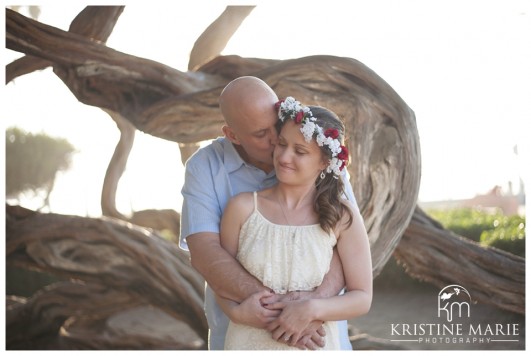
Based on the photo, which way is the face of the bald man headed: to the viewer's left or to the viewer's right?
to the viewer's right

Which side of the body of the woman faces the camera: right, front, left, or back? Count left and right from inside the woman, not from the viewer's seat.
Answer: front

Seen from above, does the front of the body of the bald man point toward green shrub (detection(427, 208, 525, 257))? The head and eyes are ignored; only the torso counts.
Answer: no

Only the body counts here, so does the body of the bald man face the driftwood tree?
no

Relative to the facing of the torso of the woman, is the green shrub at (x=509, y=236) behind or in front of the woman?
behind

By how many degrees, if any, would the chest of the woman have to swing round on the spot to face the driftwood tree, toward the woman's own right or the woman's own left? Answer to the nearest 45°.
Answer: approximately 180°

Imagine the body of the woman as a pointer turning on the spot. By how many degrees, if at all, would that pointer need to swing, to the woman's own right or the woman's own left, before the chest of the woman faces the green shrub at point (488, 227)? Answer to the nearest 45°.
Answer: approximately 180°

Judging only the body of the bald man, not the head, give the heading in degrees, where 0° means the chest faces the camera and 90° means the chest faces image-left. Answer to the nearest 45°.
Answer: approximately 315°
